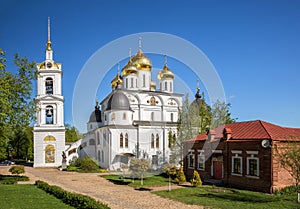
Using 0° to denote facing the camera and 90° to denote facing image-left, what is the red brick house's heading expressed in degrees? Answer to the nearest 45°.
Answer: approximately 45°

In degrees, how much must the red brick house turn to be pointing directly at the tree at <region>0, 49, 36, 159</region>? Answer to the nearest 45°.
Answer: approximately 45° to its right

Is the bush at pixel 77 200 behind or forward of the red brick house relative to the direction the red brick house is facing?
forward

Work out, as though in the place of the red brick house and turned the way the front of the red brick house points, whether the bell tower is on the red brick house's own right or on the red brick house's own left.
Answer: on the red brick house's own right

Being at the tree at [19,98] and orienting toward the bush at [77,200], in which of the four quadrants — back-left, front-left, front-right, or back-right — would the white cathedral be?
back-left

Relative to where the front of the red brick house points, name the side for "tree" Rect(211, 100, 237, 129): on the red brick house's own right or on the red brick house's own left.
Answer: on the red brick house's own right

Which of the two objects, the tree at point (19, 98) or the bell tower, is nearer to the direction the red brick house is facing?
the tree
